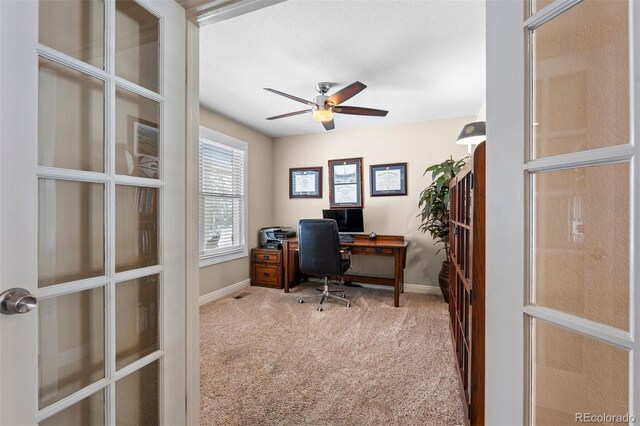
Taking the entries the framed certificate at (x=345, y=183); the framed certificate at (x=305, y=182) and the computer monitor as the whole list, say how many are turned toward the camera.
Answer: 3

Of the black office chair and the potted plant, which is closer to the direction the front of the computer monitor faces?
the black office chair

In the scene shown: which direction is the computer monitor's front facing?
toward the camera

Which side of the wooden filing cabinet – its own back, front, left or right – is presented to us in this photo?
front

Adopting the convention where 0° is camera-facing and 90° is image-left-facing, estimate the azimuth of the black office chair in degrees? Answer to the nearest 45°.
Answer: approximately 225°

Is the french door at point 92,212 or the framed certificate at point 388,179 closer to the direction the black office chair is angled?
the framed certificate

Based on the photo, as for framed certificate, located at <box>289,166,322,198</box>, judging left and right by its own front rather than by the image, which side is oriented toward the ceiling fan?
front

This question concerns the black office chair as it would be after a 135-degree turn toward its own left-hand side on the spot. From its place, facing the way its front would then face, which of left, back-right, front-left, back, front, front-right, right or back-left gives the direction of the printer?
front-right

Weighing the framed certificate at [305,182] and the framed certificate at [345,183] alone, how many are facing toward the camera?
2
